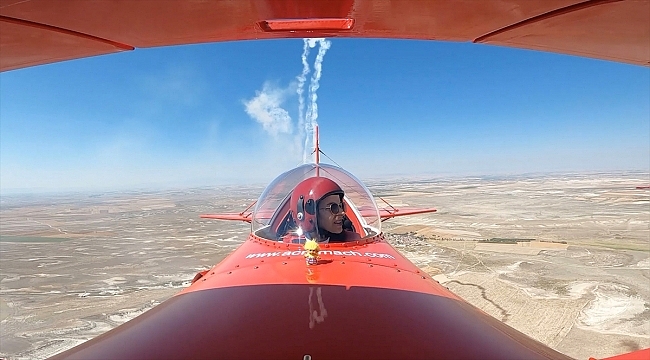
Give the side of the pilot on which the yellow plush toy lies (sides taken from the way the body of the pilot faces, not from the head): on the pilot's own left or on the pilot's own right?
on the pilot's own right

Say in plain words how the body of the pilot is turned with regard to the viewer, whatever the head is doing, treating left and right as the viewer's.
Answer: facing the viewer and to the right of the viewer

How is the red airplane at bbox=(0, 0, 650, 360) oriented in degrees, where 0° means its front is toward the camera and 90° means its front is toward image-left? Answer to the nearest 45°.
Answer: approximately 0°

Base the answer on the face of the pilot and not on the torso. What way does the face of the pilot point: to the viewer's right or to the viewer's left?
to the viewer's right
